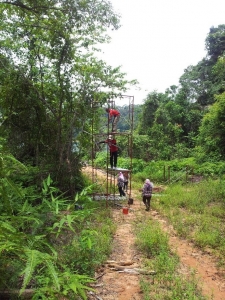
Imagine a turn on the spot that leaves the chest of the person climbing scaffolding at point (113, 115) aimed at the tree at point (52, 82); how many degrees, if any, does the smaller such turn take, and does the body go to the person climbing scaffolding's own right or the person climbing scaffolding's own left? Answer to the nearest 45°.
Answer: approximately 45° to the person climbing scaffolding's own left
